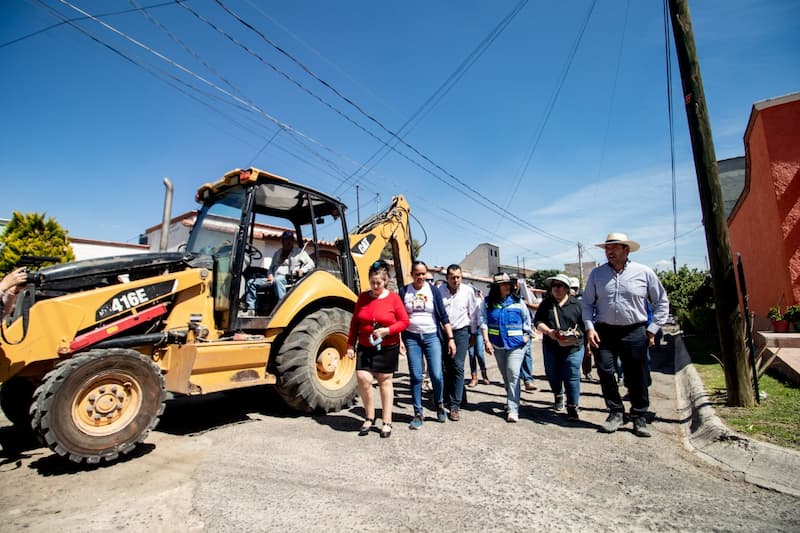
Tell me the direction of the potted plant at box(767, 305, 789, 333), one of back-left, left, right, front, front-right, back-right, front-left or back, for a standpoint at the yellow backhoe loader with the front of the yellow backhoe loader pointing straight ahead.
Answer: back-left

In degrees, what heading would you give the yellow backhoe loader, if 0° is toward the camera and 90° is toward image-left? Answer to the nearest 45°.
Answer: approximately 45°

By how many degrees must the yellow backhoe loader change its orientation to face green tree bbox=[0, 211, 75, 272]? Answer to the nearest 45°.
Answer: approximately 90° to its right
